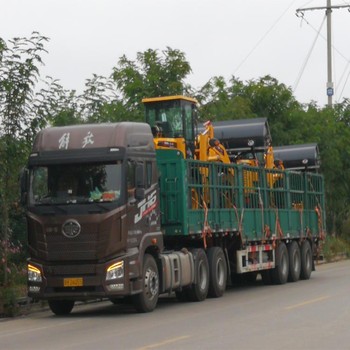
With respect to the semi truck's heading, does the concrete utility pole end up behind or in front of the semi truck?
behind

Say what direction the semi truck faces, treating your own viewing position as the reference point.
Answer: facing the viewer and to the left of the viewer
